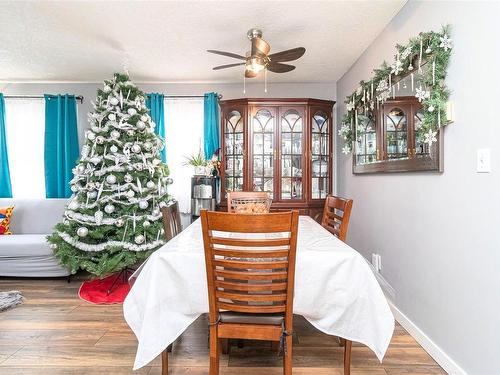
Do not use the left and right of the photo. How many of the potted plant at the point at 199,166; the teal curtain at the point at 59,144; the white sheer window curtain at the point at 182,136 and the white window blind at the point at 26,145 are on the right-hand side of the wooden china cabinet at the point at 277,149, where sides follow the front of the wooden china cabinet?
4

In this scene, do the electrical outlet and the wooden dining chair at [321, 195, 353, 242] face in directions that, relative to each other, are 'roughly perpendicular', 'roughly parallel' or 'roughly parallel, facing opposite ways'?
roughly parallel

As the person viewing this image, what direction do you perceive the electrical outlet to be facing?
facing the viewer and to the left of the viewer

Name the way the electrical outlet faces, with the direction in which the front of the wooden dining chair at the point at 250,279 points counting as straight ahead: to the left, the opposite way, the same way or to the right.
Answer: to the left

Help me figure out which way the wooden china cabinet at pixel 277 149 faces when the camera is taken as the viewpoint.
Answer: facing the viewer

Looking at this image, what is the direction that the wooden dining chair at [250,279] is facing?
away from the camera

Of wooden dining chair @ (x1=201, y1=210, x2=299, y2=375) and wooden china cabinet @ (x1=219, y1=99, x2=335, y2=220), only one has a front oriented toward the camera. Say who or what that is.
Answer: the wooden china cabinet

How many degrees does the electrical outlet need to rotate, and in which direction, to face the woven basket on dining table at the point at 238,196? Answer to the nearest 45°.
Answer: approximately 45° to its right

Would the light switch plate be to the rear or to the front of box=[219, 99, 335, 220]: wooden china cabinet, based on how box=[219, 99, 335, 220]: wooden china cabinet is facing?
to the front

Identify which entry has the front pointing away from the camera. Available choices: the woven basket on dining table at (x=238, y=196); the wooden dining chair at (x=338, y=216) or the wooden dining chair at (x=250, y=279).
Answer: the wooden dining chair at (x=250, y=279)
